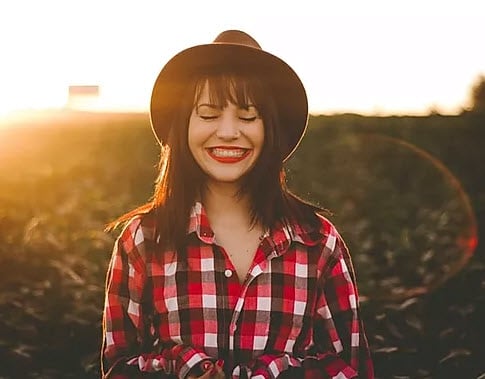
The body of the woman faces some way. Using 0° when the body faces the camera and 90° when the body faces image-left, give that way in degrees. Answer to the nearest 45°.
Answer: approximately 0°
